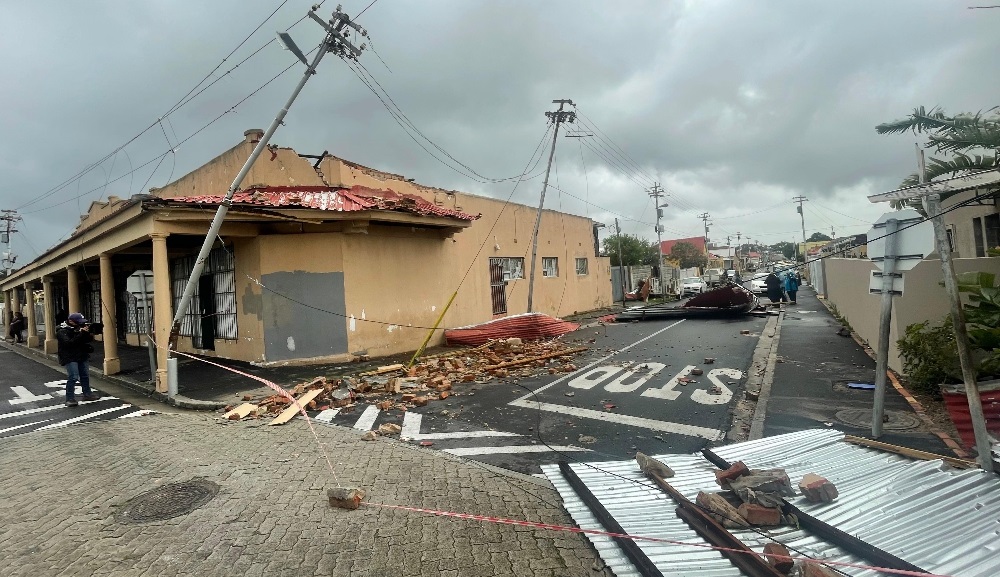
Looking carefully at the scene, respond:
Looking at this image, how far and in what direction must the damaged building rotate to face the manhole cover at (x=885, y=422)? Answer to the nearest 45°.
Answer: approximately 90° to its left

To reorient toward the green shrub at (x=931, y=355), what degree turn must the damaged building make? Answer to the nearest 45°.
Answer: approximately 90° to its left

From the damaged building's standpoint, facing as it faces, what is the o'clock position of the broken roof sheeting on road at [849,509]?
The broken roof sheeting on road is roughly at 10 o'clock from the damaged building.

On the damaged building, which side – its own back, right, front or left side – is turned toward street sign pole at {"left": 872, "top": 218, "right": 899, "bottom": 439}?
left

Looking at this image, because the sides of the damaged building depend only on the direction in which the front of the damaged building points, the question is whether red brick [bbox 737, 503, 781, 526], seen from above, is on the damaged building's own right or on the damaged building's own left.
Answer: on the damaged building's own left

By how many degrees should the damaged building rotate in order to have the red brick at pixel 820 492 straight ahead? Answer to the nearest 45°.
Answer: approximately 45° to its left

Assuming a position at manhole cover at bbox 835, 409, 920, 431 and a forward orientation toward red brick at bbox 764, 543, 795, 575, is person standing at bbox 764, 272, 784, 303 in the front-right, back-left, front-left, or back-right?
back-right

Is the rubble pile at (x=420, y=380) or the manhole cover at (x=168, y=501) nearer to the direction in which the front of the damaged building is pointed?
the manhole cover

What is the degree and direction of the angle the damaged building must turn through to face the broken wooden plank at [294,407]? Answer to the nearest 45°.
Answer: approximately 45° to its left

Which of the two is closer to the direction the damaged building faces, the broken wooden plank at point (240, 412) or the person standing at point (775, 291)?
the broken wooden plank

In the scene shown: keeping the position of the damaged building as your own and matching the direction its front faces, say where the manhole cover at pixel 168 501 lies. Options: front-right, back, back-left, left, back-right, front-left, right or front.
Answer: front-left

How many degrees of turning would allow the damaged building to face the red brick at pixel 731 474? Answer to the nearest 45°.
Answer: approximately 45° to its left

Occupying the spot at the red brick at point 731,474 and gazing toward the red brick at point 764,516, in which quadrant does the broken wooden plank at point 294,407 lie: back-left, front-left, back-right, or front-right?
back-right

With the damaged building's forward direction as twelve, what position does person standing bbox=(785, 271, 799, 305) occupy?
The person standing is roughly at 7 o'clock from the damaged building.
